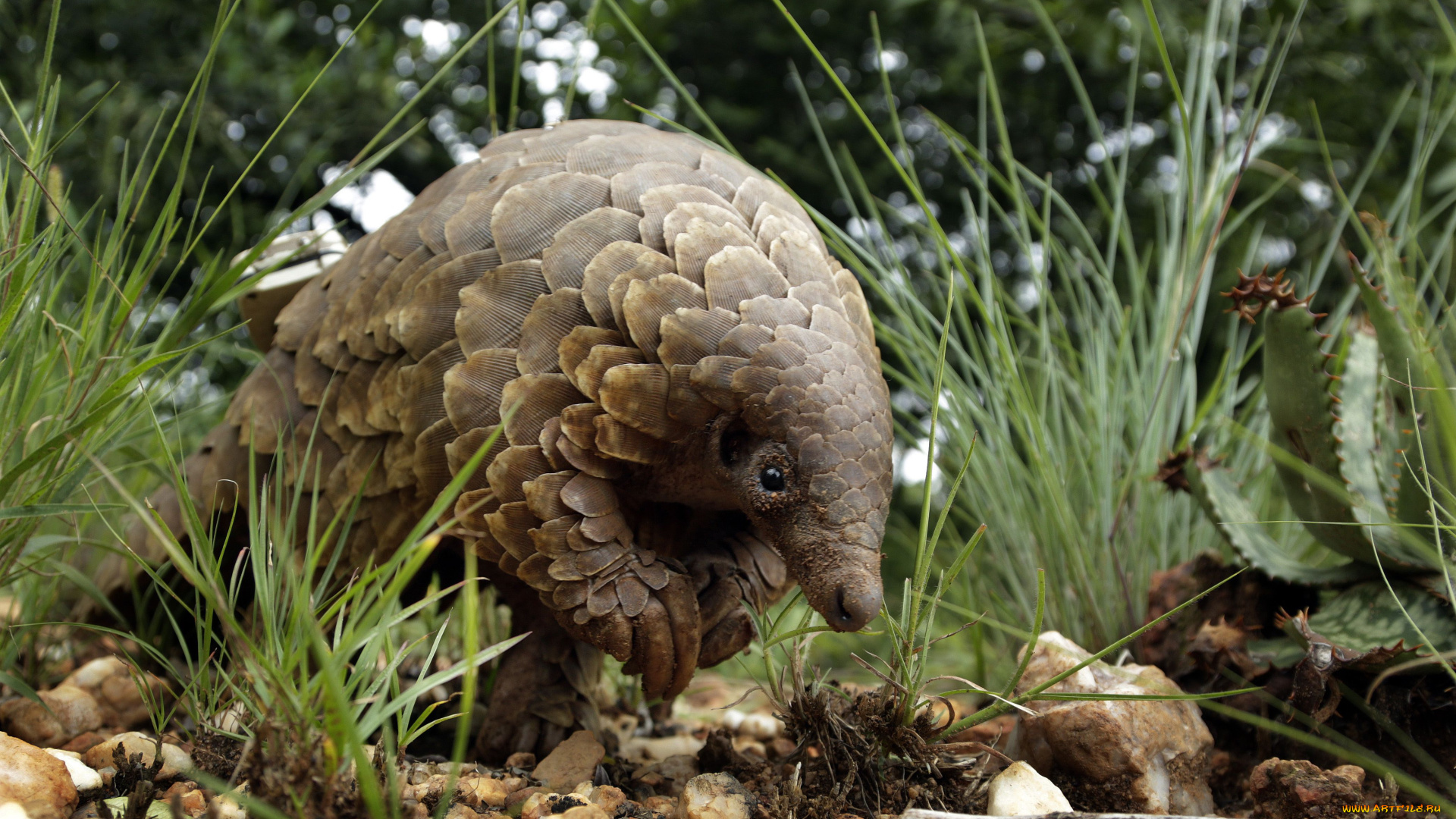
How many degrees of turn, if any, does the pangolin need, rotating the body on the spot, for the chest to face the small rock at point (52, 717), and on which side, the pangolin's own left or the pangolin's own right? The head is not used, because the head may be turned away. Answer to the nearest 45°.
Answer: approximately 135° to the pangolin's own right

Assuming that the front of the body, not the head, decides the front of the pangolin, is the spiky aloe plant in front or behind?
in front

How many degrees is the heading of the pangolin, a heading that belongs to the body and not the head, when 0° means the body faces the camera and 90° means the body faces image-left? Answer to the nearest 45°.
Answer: approximately 315°

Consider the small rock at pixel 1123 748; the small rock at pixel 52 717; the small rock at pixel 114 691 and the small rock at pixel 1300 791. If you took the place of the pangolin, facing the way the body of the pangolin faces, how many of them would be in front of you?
2

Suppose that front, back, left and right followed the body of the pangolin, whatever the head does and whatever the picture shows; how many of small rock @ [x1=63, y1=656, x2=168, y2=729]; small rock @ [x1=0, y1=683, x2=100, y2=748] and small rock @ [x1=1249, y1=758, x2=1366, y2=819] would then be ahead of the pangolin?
1

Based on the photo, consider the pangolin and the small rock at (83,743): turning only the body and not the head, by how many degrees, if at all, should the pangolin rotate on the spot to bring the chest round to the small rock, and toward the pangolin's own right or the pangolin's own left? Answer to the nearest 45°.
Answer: approximately 135° to the pangolin's own right

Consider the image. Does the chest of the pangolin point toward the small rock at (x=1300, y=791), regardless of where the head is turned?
yes
